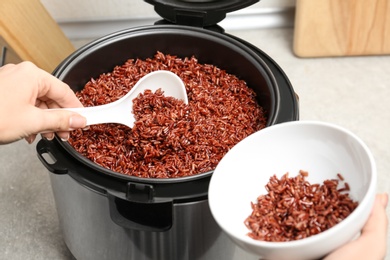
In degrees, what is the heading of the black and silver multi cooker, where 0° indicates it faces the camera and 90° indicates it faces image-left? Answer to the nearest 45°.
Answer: approximately 0°

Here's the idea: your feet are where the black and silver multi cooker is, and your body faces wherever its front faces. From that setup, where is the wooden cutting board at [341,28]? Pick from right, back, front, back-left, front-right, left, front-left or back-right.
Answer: back-left
